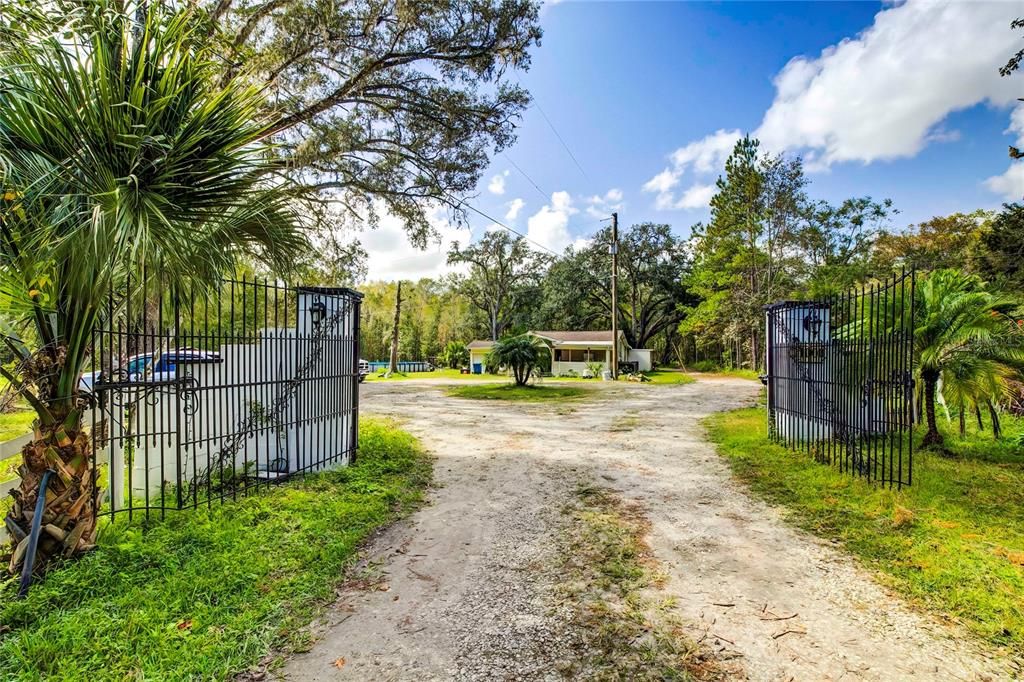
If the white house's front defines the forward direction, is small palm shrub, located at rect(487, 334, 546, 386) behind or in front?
in front

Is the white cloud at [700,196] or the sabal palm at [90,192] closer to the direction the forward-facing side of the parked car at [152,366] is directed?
the sabal palm

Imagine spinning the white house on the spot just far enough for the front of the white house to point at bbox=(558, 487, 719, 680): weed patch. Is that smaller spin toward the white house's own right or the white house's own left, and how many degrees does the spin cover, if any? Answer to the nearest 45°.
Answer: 0° — it already faces it

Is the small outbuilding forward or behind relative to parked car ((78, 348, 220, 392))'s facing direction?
behind

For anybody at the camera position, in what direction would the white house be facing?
facing the viewer

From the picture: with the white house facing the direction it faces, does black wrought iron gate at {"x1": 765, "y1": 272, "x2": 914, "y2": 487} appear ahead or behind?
ahead

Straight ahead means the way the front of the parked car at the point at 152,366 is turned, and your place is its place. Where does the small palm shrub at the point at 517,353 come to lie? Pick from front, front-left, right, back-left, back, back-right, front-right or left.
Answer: back

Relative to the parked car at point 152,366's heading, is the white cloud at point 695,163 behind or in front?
behind

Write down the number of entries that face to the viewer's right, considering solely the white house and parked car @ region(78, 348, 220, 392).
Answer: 0

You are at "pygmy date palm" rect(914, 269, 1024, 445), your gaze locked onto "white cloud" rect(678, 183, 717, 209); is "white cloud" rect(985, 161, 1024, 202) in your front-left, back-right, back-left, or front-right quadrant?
front-right
